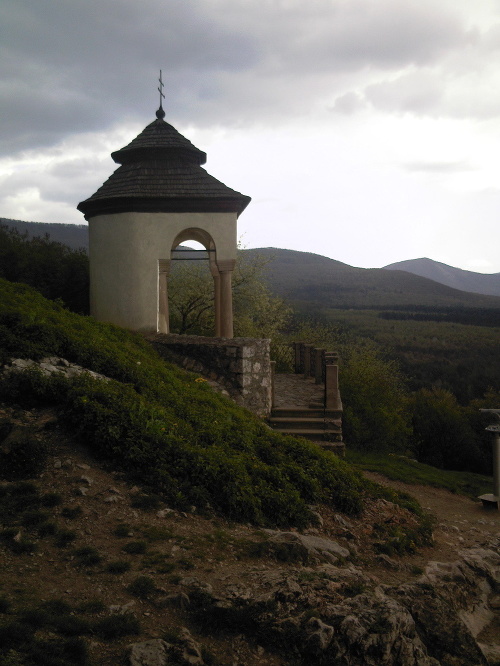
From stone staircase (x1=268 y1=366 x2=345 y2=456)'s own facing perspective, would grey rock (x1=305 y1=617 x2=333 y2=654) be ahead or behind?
ahead

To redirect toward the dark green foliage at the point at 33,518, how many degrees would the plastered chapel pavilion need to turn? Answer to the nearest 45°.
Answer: approximately 45° to its right

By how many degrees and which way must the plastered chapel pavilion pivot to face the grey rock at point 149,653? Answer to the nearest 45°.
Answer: approximately 45° to its right

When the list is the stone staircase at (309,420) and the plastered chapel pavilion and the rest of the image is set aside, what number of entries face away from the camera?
0

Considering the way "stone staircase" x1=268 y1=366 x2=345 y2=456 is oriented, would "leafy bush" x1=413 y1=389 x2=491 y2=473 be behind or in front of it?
behind

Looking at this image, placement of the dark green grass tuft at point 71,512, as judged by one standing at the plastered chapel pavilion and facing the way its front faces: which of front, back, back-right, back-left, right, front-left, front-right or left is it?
front-right

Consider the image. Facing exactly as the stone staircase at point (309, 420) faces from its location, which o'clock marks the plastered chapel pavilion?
The plastered chapel pavilion is roughly at 4 o'clock from the stone staircase.

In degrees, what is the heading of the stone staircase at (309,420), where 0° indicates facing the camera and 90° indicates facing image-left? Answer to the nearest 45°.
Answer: approximately 0°

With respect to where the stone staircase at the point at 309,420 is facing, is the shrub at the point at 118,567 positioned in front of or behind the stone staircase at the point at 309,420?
in front

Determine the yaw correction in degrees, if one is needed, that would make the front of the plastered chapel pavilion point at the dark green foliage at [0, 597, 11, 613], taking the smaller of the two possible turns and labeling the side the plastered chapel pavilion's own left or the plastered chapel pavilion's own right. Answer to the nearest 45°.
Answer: approximately 45° to the plastered chapel pavilion's own right

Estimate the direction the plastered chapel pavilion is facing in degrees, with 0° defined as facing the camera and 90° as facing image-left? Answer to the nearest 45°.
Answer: approximately 315°

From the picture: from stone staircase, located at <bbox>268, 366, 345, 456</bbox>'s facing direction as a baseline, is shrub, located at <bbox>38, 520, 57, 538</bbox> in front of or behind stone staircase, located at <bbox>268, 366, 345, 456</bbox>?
in front

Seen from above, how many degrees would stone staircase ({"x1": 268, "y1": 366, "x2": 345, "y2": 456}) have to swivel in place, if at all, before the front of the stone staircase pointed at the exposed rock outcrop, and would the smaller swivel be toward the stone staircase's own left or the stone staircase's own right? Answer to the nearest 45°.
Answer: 0° — it already faces it
